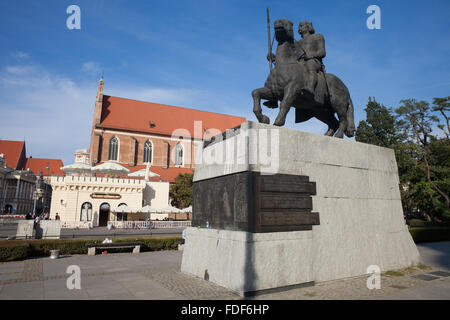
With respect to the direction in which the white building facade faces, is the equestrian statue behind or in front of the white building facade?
in front

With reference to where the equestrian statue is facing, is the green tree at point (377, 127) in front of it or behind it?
behind

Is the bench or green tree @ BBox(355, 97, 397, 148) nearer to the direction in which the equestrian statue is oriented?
the bench

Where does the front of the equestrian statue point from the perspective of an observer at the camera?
facing the viewer and to the left of the viewer

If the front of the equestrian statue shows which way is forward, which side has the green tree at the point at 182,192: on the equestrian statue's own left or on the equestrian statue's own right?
on the equestrian statue's own right

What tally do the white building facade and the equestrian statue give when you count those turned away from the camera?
0

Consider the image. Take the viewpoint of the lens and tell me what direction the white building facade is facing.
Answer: facing the viewer

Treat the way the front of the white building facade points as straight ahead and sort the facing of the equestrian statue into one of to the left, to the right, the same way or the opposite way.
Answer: to the right

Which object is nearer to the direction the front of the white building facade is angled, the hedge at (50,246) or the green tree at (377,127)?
the hedge

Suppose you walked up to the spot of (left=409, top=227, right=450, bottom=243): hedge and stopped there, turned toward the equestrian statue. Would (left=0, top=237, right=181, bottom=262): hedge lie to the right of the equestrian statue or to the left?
right

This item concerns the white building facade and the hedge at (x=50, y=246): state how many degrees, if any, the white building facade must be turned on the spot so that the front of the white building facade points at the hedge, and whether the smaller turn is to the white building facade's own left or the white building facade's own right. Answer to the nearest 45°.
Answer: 0° — it already faces it

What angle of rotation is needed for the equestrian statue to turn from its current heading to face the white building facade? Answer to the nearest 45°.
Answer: approximately 90° to its right

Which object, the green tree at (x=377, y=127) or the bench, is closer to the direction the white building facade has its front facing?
the bench
